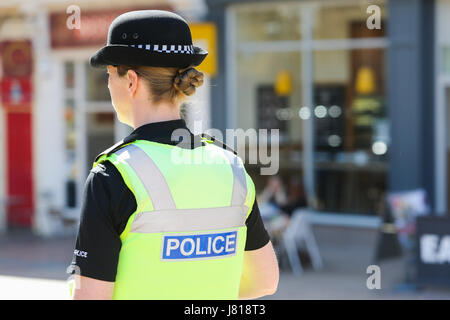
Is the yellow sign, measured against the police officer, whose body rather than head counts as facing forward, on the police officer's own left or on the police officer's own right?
on the police officer's own right

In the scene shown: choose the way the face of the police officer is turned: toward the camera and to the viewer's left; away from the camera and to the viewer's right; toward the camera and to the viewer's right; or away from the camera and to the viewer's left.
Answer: away from the camera and to the viewer's left

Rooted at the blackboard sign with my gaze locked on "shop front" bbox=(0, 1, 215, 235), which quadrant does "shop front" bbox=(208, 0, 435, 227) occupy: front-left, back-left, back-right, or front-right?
front-right

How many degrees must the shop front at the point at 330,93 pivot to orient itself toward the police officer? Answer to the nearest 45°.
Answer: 0° — it already faces them

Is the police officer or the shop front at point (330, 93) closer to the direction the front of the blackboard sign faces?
the police officer

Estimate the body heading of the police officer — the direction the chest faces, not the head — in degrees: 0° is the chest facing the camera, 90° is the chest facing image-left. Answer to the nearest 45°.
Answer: approximately 135°

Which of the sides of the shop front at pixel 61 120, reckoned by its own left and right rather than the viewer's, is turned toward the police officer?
front

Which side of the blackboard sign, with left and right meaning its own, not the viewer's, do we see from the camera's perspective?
front

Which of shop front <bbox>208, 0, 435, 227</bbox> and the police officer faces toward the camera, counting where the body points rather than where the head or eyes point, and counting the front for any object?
the shop front

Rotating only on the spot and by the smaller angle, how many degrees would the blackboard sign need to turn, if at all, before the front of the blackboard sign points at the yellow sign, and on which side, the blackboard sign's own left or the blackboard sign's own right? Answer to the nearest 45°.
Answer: approximately 135° to the blackboard sign's own right

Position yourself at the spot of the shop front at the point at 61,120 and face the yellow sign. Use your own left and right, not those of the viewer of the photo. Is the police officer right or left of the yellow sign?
right

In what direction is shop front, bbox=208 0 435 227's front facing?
toward the camera

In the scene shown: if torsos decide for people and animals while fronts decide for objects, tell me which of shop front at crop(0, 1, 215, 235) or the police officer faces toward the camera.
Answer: the shop front
